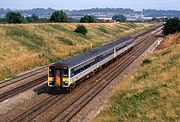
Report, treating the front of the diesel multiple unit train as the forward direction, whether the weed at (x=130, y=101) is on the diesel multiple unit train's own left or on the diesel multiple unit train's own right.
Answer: on the diesel multiple unit train's own left

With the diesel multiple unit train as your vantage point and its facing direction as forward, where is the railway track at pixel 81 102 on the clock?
The railway track is roughly at 10 o'clock from the diesel multiple unit train.

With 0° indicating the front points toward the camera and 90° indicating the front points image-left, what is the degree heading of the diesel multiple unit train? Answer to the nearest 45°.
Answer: approximately 45°

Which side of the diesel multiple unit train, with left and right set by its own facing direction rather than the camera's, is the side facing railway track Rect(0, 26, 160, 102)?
right
